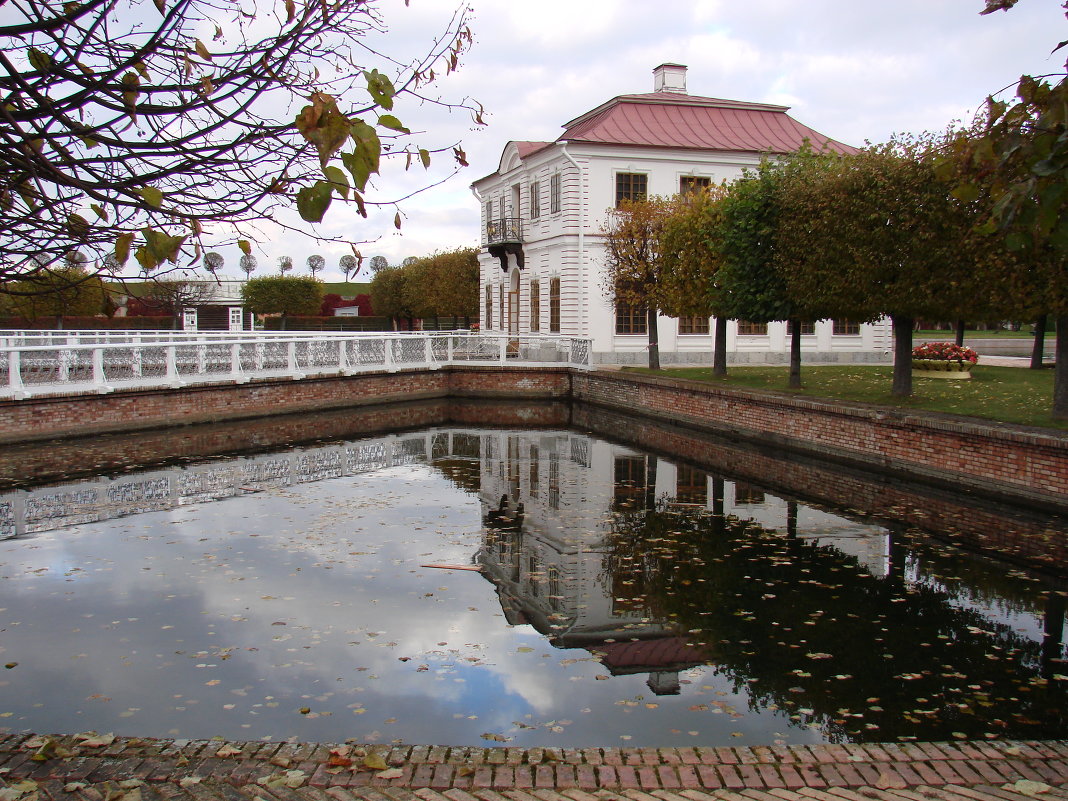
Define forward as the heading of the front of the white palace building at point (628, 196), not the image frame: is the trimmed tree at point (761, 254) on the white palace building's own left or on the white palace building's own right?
on the white palace building's own left

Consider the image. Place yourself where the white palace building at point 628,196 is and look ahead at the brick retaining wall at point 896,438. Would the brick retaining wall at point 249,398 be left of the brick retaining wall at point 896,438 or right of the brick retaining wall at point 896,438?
right
